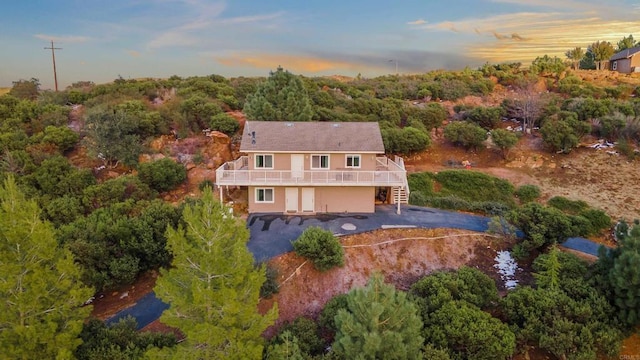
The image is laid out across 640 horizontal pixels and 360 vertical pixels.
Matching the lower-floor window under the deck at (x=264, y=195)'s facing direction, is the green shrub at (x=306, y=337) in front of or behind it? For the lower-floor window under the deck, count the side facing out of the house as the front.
in front

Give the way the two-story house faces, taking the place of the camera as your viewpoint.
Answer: facing the viewer

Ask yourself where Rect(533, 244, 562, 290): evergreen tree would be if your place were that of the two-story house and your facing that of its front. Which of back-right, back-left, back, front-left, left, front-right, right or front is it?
front-left

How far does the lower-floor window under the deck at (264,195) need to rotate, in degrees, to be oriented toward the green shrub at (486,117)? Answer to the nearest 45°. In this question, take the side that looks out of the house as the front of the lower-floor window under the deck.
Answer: approximately 135° to its left

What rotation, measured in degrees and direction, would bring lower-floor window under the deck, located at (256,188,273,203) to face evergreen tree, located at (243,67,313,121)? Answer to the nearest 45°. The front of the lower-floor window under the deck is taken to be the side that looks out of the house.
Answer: approximately 180°

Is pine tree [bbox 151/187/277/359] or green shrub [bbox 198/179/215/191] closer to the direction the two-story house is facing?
the pine tree

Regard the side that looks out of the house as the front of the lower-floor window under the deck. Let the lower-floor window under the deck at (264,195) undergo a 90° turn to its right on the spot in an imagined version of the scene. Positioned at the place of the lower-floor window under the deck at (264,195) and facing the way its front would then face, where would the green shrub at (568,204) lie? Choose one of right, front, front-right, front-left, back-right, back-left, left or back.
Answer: back

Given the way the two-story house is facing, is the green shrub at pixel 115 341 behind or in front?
in front

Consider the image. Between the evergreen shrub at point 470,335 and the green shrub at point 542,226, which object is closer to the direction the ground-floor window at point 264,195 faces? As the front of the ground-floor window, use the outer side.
the evergreen shrub

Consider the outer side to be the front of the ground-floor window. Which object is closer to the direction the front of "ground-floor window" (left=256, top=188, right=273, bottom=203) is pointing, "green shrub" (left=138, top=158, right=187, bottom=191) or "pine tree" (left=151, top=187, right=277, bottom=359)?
the pine tree

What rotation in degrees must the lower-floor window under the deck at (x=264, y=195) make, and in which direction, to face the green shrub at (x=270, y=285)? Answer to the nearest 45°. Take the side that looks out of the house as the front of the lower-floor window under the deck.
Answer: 0° — it already faces it

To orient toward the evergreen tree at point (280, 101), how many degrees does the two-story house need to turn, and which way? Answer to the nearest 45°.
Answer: approximately 180°

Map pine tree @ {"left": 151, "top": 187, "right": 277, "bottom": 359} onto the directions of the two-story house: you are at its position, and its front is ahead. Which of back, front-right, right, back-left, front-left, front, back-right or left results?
front

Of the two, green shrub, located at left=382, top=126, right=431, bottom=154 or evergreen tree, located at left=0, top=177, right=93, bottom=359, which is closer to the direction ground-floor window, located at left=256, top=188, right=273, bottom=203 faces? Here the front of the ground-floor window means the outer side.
the evergreen tree

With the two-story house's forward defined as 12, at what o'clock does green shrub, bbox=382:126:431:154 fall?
The green shrub is roughly at 7 o'clock from the two-story house.

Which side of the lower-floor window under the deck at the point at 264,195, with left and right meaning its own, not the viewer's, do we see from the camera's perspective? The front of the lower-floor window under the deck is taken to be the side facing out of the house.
front

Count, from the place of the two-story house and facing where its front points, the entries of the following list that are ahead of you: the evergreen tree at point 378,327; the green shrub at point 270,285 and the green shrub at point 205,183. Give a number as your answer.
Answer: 2
